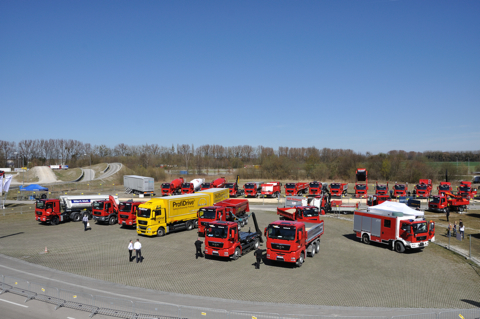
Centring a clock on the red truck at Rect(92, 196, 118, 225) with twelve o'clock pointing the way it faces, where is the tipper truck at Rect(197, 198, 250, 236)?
The tipper truck is roughly at 9 o'clock from the red truck.

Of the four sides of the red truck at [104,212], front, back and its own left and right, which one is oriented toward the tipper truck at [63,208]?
right

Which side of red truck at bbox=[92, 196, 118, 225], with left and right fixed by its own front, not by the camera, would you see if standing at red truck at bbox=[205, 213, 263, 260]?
left

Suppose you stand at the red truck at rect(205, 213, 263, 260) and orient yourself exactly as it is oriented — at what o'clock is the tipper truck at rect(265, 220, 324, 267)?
The tipper truck is roughly at 8 o'clock from the red truck.

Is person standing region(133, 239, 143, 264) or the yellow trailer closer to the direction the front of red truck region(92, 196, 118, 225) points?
the person standing
